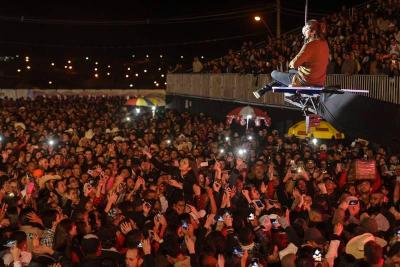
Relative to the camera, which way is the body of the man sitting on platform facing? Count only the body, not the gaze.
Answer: to the viewer's left

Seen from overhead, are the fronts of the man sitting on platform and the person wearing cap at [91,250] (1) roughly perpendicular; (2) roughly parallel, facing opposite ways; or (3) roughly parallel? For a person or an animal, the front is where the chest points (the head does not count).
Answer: roughly perpendicular

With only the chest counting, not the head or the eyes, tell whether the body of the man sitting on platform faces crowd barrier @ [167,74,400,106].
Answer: no

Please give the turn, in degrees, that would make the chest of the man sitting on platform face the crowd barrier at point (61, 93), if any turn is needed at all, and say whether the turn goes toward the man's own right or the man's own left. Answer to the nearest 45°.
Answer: approximately 45° to the man's own right
